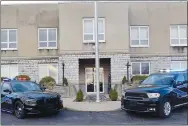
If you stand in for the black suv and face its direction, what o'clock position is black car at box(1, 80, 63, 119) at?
The black car is roughly at 1 o'clock from the black suv.

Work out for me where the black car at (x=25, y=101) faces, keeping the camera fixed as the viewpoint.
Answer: facing the viewer and to the right of the viewer

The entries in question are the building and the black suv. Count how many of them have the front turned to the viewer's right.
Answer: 0

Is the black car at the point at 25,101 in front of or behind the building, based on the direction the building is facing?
in front

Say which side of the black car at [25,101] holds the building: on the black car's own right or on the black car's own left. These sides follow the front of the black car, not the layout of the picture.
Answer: on the black car's own left

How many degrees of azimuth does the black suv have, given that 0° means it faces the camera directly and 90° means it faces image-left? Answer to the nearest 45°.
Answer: approximately 45°

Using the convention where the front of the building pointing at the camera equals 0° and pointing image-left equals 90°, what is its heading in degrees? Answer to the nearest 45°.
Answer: approximately 0°
